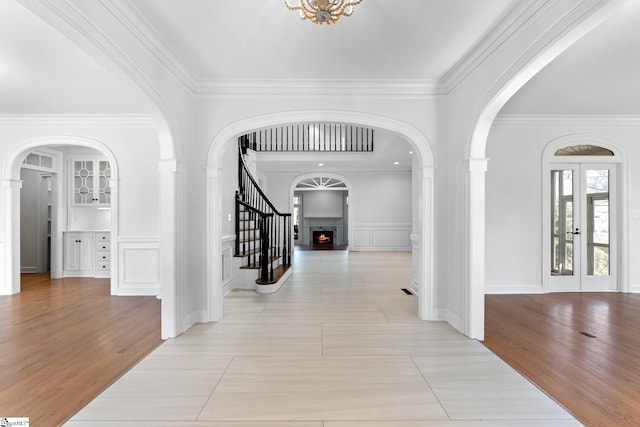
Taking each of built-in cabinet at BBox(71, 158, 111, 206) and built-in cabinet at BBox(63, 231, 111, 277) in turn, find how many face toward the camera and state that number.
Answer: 2

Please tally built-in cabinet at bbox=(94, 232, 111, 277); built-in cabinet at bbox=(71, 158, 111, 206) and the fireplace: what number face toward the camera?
3

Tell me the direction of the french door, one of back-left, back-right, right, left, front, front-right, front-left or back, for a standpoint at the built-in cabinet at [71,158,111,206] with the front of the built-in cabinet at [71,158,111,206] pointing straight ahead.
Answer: front-left

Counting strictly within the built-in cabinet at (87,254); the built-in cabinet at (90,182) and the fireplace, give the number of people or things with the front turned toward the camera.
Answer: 3

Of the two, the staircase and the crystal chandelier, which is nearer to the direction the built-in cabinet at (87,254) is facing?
the crystal chandelier

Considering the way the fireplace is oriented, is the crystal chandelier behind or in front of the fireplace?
in front

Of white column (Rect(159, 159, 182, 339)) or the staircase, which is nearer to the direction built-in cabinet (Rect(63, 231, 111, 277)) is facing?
the white column

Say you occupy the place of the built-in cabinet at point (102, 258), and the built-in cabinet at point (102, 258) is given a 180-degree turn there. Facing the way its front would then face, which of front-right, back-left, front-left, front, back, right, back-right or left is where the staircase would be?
back-right

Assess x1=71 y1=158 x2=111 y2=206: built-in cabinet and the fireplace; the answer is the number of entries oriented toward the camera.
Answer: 2

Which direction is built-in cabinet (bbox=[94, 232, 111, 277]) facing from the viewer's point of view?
toward the camera

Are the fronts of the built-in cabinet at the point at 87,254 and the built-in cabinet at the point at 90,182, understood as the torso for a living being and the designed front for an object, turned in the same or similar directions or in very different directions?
same or similar directions

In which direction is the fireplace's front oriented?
toward the camera

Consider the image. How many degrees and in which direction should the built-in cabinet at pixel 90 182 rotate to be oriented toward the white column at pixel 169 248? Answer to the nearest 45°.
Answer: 0° — it already faces it

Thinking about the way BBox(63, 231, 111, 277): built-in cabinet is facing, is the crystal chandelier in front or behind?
in front

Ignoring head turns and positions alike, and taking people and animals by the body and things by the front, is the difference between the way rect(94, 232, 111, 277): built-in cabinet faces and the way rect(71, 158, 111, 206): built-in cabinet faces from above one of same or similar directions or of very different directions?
same or similar directions
